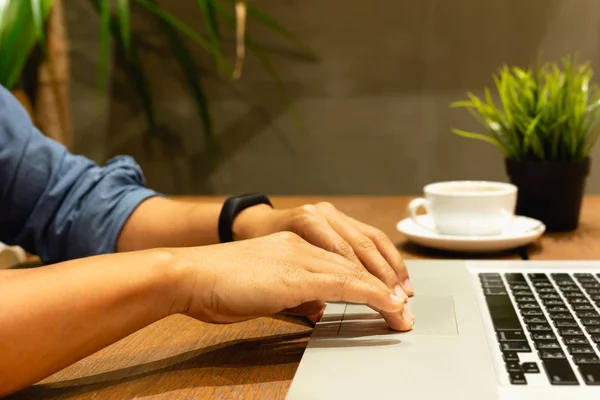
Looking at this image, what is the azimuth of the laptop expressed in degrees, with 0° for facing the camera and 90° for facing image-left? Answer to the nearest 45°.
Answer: approximately 90°

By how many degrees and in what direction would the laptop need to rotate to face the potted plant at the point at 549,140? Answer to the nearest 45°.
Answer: approximately 90° to its right
